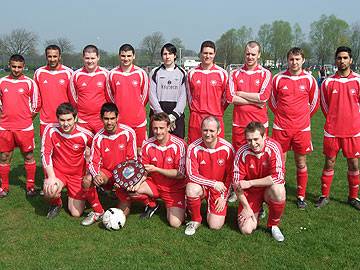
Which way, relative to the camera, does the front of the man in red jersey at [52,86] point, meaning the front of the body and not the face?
toward the camera

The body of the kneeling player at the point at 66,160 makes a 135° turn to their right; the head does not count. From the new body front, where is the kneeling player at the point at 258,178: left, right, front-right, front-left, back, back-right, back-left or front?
back

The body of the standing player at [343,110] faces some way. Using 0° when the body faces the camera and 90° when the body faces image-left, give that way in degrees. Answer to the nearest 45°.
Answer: approximately 0°

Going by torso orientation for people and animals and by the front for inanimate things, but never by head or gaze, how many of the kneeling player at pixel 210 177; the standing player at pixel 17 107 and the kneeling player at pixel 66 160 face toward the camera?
3

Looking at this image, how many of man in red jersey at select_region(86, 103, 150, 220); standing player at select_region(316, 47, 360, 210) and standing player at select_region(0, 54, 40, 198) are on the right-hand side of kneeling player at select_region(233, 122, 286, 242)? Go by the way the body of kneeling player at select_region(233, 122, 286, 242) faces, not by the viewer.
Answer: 2

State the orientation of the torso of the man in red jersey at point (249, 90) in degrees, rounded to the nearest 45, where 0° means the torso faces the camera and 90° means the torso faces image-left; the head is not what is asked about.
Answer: approximately 0°

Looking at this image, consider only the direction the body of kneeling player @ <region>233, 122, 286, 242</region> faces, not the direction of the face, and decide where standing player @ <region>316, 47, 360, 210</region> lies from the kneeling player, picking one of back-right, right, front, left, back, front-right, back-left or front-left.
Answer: back-left

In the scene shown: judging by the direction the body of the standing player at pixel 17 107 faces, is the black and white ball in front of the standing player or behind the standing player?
in front

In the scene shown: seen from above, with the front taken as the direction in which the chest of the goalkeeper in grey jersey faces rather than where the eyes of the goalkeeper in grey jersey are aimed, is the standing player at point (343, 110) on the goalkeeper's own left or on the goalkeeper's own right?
on the goalkeeper's own left

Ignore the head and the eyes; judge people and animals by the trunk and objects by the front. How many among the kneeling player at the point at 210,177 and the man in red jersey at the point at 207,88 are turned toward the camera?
2

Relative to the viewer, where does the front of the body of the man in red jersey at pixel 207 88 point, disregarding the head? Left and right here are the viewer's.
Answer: facing the viewer

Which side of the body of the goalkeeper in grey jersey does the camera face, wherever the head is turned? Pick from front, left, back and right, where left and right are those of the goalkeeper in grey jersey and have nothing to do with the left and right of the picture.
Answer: front

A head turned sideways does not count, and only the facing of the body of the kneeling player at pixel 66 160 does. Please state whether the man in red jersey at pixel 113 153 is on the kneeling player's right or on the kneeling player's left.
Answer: on the kneeling player's left

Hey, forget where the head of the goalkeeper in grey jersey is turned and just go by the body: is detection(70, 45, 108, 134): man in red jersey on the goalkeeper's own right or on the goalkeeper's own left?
on the goalkeeper's own right

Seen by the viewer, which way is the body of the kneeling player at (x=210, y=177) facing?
toward the camera
